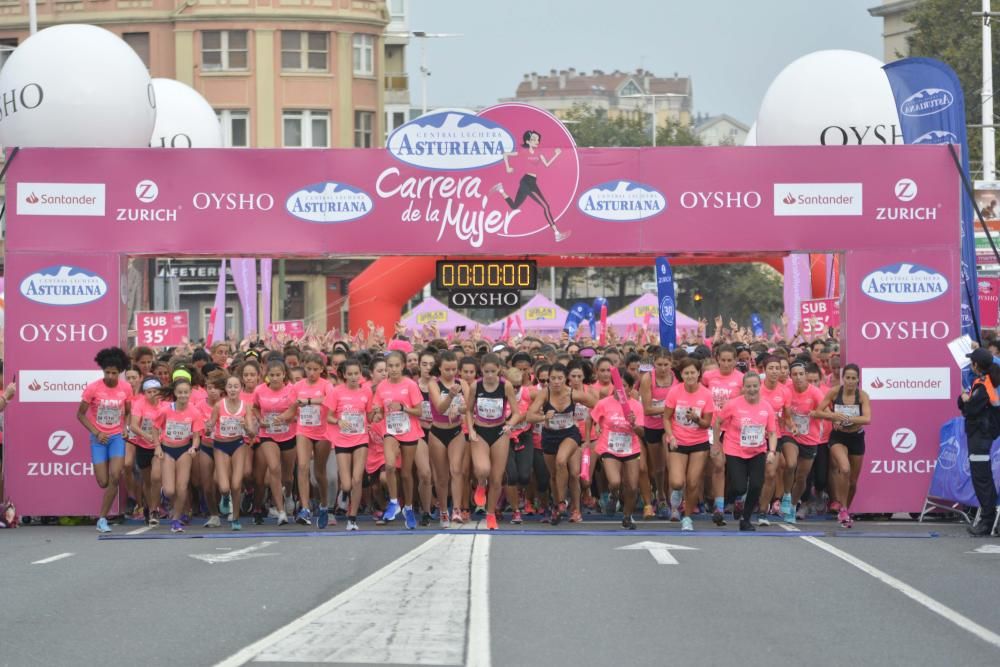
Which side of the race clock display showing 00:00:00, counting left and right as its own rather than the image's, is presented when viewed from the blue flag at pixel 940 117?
left

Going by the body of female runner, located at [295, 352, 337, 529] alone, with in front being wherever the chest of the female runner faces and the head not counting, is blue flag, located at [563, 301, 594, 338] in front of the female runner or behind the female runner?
behind

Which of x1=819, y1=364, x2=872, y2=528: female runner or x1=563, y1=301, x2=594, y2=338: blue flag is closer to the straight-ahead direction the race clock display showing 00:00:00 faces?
the female runner

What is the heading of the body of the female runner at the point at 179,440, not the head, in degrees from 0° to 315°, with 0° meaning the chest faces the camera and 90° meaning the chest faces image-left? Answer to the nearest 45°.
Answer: approximately 0°

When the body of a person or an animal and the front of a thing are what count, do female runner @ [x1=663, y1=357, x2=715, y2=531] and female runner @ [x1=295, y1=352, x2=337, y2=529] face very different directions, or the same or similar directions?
same or similar directions

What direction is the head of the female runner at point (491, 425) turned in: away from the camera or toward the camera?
toward the camera

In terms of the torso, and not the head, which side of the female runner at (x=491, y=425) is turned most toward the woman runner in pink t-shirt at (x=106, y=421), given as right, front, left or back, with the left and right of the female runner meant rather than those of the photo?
right

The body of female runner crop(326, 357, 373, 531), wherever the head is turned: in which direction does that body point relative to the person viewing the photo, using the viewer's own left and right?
facing the viewer

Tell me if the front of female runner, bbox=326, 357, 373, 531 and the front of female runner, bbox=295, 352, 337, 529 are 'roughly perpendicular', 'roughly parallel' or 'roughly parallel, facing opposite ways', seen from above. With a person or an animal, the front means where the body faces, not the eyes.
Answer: roughly parallel

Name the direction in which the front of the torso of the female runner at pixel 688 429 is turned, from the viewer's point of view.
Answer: toward the camera

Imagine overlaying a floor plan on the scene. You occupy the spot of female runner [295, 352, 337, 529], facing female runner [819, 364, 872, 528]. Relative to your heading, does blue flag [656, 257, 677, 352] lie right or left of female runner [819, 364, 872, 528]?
left

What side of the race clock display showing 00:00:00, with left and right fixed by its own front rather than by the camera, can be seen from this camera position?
front
